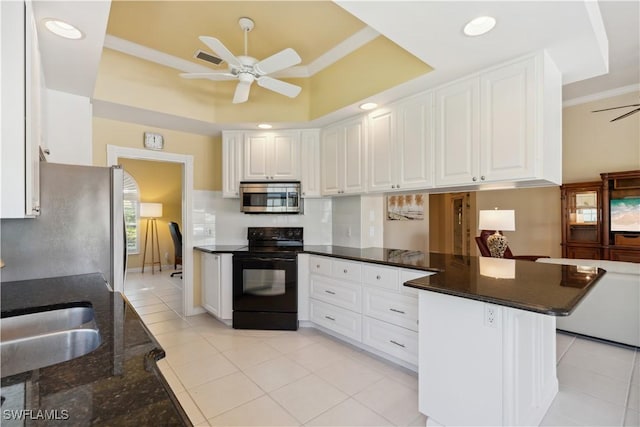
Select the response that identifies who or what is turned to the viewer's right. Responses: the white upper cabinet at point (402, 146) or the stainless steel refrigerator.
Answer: the stainless steel refrigerator

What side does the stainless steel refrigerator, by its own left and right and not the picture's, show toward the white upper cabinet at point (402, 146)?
front

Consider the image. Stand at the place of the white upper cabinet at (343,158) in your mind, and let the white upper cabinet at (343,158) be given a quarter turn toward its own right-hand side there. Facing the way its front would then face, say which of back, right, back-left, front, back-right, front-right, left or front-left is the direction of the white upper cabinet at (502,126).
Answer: back

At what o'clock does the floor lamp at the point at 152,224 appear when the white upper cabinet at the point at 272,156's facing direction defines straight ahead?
The floor lamp is roughly at 5 o'clock from the white upper cabinet.

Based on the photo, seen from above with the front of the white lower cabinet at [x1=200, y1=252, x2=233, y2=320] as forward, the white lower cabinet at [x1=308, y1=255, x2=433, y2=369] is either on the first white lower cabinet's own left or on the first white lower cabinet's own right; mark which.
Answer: on the first white lower cabinet's own left

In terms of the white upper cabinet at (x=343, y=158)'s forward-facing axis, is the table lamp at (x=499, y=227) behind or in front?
behind

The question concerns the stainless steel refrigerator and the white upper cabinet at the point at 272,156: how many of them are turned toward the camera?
1

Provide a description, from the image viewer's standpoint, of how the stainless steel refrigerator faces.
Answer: facing to the right of the viewer

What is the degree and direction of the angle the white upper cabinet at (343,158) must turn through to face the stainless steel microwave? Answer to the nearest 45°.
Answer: approximately 45° to its right

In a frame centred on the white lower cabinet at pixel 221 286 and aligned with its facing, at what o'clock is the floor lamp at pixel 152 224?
The floor lamp is roughly at 4 o'clock from the white lower cabinet.

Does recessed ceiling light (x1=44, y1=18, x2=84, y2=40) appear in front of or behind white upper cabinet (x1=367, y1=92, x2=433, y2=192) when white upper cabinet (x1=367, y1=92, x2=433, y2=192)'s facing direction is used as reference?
in front

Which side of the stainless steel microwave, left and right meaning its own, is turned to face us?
front

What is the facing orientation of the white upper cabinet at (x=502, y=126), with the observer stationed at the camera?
facing the viewer and to the left of the viewer

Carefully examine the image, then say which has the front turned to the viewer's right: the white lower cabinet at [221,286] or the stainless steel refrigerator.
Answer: the stainless steel refrigerator

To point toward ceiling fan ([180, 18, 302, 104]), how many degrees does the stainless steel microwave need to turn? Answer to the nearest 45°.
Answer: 0° — it already faces it

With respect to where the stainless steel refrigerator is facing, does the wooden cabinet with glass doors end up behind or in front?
in front

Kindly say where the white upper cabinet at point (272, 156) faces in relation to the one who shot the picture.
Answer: facing the viewer
